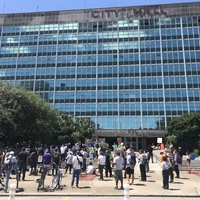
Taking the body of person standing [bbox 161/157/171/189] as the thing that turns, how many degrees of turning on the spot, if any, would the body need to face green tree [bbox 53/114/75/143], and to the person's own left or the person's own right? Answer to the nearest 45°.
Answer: approximately 45° to the person's own left

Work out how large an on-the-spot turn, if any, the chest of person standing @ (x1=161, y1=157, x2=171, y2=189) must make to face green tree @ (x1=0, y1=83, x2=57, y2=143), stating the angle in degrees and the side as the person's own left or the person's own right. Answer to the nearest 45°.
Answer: approximately 45° to the person's own left

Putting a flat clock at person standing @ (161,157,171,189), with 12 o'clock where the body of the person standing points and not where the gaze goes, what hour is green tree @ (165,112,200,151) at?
The green tree is roughly at 12 o'clock from the person standing.

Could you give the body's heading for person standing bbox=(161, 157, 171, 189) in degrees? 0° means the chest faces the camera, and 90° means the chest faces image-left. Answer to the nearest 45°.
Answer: approximately 180°

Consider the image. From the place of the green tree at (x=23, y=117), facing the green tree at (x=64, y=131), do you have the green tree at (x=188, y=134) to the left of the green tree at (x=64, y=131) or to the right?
right
